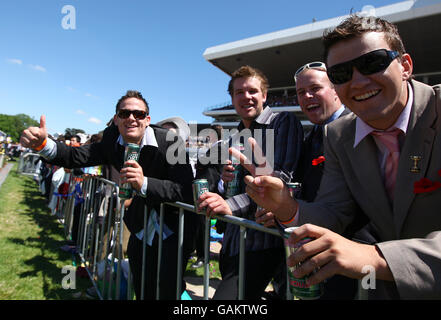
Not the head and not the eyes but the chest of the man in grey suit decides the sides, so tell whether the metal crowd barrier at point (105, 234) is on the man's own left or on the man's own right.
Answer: on the man's own right

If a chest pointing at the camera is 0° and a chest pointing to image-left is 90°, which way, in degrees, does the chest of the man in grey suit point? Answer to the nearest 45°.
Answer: approximately 45°

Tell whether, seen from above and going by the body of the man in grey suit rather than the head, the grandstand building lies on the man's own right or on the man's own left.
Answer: on the man's own right

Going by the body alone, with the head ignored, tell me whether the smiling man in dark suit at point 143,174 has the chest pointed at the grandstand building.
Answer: no

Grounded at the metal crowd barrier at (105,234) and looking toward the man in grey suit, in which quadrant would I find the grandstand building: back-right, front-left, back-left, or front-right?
back-left

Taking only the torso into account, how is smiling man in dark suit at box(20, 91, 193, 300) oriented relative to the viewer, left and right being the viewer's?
facing the viewer

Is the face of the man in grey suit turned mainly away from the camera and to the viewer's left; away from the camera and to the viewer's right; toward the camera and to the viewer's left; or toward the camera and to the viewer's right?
toward the camera and to the viewer's left
